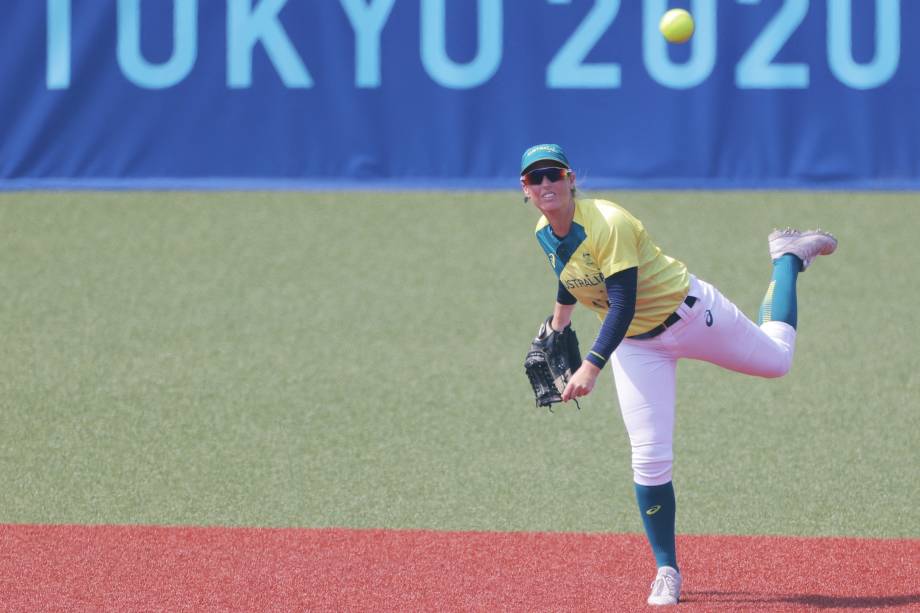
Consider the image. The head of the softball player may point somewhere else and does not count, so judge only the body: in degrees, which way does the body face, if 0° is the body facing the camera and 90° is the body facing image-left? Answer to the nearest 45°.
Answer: approximately 45°
